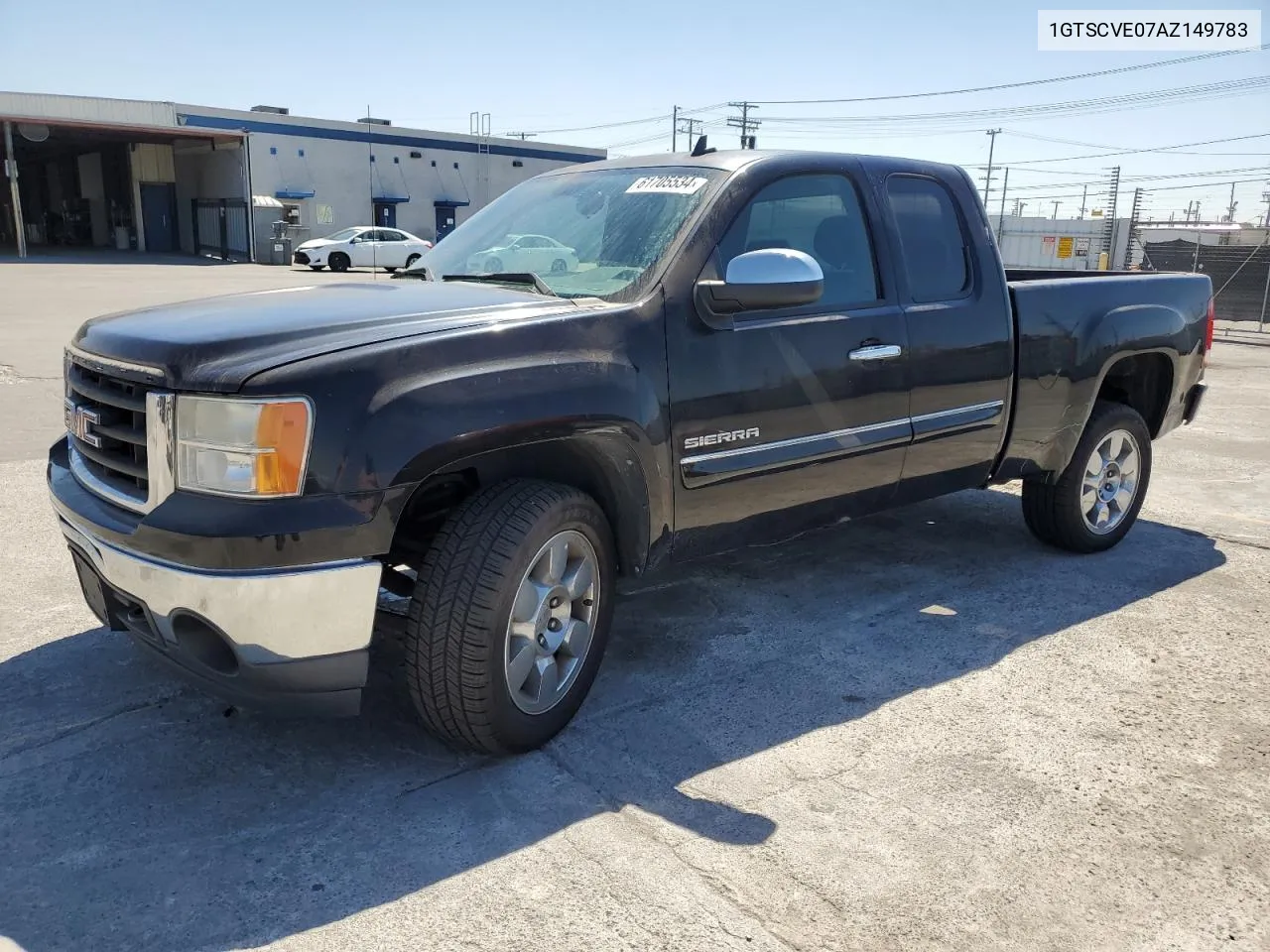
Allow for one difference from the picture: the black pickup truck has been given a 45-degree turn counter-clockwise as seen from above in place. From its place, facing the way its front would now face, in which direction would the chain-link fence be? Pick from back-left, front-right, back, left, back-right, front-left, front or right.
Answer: back-left

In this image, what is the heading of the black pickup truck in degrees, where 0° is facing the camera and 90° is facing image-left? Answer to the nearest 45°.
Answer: approximately 45°

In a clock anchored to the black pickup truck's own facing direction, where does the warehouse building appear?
The warehouse building is roughly at 4 o'clock from the black pickup truck.

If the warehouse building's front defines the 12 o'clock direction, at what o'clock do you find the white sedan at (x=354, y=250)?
The white sedan is roughly at 1 o'clock from the warehouse building.

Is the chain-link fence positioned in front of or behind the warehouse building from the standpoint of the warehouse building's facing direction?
in front

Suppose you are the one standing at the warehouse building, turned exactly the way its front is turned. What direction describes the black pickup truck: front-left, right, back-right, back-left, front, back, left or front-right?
front-right

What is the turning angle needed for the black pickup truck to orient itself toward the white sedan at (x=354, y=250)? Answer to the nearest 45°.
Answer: approximately 135° to its right

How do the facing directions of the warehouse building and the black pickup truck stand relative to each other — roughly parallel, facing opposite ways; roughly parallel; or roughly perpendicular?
roughly perpendicular

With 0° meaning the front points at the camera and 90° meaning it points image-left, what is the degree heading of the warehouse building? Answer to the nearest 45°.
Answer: approximately 315°

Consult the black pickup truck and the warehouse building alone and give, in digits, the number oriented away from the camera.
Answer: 0
